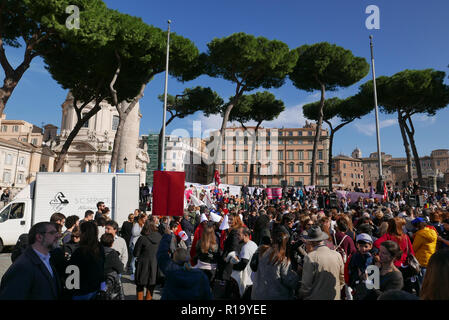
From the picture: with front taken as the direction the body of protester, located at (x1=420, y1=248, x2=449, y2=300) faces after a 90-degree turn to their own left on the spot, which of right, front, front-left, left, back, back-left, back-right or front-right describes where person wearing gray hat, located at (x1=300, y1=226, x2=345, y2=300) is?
front-right

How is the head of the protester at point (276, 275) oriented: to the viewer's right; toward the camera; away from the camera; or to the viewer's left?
away from the camera

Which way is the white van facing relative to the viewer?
to the viewer's left

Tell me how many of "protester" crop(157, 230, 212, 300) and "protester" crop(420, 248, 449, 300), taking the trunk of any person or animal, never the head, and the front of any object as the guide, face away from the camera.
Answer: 2

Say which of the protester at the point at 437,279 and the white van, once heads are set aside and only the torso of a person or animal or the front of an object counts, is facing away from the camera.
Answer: the protester

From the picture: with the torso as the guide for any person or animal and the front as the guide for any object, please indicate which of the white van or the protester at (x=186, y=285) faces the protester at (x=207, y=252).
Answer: the protester at (x=186, y=285)

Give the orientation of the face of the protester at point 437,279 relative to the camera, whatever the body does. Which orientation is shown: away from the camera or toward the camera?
away from the camera

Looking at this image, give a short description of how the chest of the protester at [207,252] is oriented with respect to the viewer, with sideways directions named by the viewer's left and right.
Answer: facing away from the viewer

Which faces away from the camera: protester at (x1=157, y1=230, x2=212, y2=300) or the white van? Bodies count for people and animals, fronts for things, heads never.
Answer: the protester

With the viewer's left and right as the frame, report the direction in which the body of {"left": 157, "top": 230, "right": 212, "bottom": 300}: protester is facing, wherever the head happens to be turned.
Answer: facing away from the viewer

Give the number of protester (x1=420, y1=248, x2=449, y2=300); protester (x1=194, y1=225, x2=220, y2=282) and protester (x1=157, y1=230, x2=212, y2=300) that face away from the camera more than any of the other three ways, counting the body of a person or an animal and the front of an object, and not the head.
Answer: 3

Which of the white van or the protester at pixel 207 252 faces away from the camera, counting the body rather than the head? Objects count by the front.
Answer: the protester

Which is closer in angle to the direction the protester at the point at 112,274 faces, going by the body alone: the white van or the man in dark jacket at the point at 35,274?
the white van

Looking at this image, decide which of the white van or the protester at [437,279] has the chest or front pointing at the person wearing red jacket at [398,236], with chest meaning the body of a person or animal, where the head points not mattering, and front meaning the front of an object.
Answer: the protester

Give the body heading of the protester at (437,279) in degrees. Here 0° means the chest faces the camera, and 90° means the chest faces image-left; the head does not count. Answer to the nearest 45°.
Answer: approximately 180°

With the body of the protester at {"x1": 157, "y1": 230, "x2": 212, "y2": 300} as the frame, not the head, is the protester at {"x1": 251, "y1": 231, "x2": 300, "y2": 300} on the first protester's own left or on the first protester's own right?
on the first protester's own right
